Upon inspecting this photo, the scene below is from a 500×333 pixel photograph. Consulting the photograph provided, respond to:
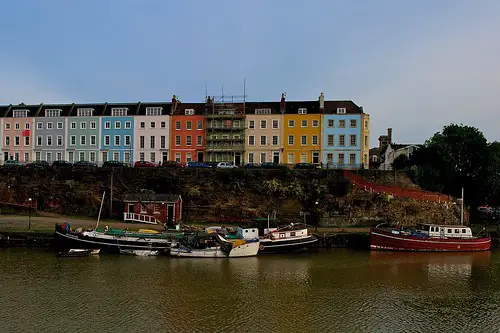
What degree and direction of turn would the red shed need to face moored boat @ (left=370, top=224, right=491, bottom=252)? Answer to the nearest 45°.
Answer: approximately 45° to its left

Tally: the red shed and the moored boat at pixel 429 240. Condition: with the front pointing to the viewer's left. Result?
1

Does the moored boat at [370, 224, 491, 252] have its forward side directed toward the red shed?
yes

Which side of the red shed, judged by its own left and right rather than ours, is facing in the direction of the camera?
front

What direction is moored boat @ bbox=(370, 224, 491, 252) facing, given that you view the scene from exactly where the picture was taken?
facing to the left of the viewer

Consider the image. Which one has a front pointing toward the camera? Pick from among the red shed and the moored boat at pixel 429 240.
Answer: the red shed
